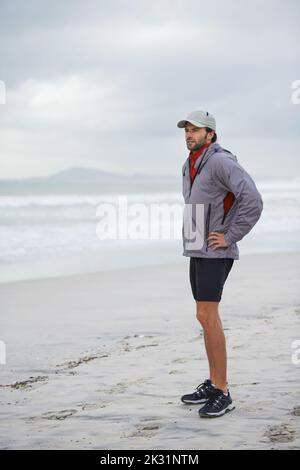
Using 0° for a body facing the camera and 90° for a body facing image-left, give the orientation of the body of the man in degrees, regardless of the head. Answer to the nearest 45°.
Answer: approximately 45°
